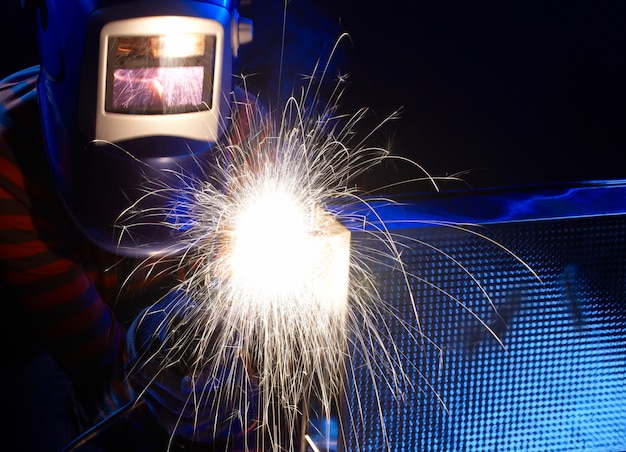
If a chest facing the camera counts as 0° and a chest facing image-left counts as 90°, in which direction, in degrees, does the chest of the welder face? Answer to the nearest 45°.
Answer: approximately 315°

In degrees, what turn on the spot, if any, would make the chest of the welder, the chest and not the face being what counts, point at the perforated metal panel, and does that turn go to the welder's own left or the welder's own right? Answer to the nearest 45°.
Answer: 0° — they already face it
